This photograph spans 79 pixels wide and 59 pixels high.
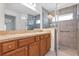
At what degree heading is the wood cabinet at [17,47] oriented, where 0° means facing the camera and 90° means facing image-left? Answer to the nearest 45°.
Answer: approximately 315°
